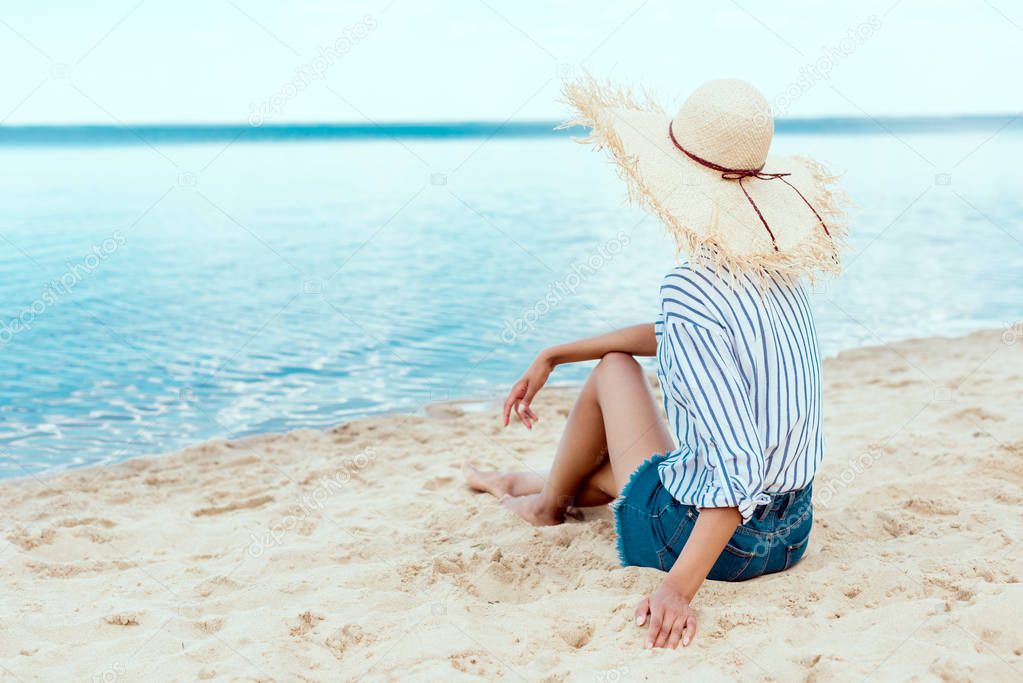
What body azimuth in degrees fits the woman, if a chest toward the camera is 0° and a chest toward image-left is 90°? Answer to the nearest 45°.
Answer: approximately 135°
